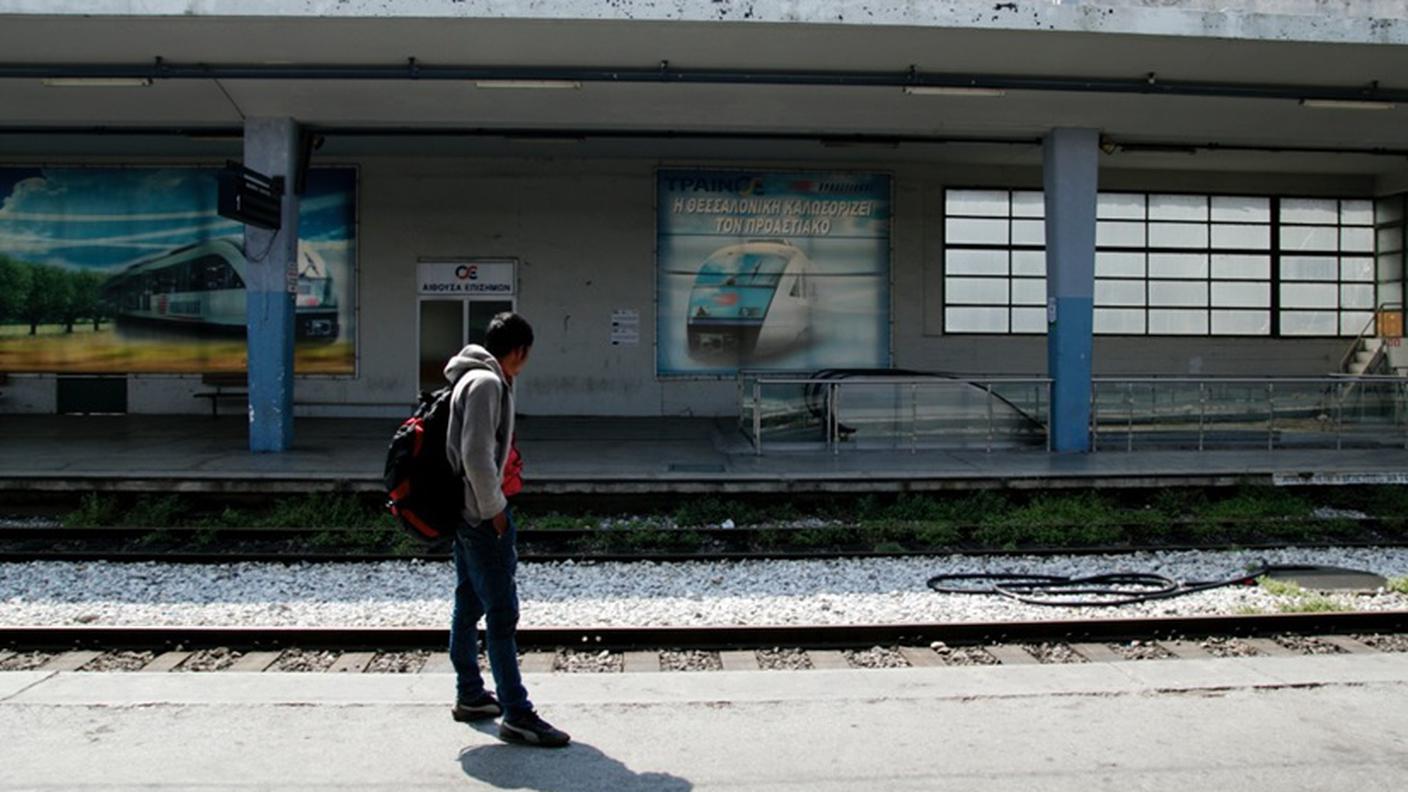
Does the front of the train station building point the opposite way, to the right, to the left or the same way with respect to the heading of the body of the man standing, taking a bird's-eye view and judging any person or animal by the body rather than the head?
to the right

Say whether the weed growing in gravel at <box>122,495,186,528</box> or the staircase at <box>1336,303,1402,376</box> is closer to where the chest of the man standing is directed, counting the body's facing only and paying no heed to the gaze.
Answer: the staircase

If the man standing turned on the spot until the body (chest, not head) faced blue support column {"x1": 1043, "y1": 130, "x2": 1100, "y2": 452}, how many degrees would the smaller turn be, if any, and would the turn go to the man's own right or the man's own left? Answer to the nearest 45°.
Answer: approximately 45° to the man's own left

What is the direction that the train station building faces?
toward the camera

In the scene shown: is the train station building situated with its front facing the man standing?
yes

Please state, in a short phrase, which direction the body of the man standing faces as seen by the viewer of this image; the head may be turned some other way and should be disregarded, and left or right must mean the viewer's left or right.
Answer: facing to the right of the viewer

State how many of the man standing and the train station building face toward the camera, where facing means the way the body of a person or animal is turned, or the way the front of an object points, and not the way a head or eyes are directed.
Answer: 1

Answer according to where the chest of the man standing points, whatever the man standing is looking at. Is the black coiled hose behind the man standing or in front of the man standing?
in front

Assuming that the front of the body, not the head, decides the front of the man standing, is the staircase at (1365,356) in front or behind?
in front

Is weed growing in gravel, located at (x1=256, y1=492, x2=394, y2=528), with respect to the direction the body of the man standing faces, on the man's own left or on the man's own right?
on the man's own left
